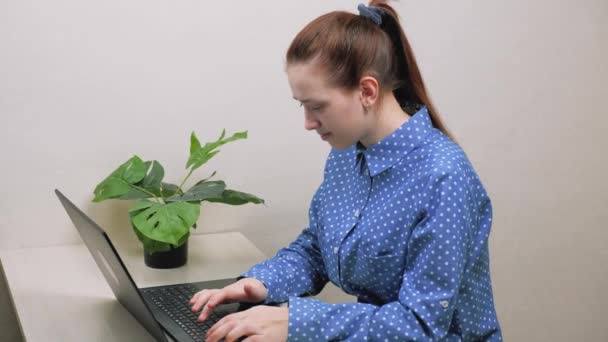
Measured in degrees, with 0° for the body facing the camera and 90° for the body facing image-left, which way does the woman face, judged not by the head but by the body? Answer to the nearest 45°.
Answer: approximately 45°
